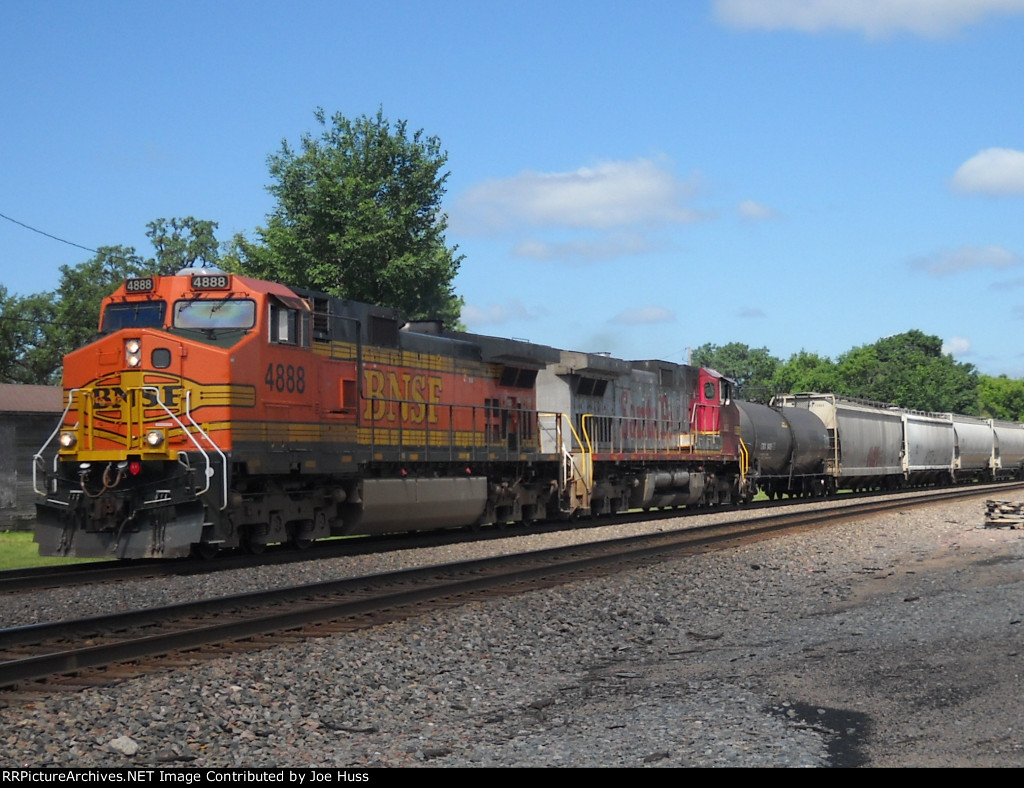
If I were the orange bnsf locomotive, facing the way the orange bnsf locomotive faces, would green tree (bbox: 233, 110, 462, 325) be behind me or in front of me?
behind

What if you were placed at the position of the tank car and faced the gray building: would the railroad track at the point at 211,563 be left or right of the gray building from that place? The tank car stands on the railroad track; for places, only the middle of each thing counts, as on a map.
left

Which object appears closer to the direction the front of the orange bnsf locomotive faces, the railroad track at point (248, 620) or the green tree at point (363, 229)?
the railroad track

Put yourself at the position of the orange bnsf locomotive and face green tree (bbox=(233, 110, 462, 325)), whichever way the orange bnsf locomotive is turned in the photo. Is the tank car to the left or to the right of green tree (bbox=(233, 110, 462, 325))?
right

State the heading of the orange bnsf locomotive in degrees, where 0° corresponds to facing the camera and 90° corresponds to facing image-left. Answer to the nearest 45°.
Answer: approximately 45°

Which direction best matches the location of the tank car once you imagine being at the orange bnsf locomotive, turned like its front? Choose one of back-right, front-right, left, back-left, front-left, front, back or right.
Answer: back

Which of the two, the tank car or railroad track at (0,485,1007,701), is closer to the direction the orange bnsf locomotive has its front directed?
the railroad track
